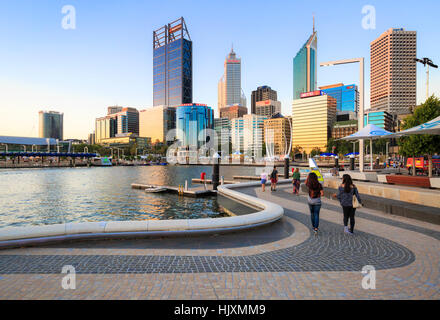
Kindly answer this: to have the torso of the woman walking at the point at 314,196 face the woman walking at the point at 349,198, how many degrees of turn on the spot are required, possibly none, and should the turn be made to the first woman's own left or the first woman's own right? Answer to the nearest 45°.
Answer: approximately 90° to the first woman's own right

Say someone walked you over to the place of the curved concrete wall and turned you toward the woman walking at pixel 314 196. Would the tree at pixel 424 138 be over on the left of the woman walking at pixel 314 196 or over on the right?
left

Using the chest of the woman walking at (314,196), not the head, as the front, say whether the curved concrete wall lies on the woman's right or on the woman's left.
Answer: on the woman's left

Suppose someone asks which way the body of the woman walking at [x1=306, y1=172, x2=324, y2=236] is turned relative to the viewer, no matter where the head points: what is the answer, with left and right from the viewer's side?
facing away from the viewer

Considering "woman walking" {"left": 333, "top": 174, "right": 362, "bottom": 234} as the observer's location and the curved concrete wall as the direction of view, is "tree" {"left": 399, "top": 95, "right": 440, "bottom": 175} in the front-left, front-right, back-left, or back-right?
back-right
